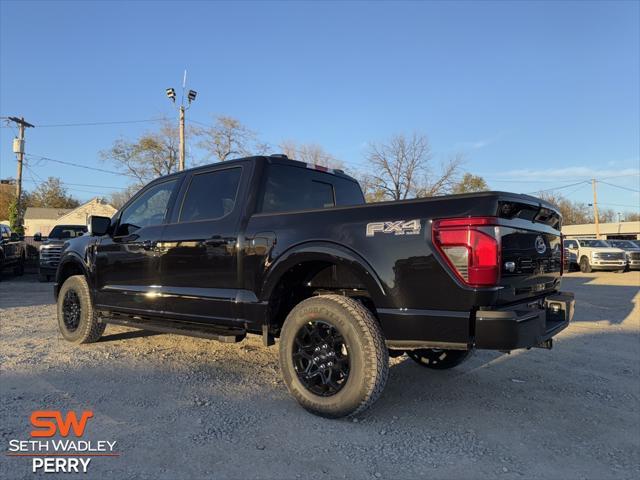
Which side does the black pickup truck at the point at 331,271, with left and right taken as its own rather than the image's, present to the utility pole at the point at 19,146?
front

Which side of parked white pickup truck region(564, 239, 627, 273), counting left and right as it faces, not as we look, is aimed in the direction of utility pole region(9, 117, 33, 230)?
right

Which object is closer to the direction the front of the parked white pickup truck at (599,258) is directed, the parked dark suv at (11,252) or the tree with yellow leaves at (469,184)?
the parked dark suv

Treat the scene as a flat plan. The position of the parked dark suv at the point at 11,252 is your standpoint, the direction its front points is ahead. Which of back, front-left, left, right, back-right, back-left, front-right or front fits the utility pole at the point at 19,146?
back-left

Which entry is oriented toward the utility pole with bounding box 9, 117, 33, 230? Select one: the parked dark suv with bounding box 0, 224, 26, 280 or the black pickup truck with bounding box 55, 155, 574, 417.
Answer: the black pickup truck

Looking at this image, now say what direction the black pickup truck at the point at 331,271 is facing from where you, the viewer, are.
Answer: facing away from the viewer and to the left of the viewer

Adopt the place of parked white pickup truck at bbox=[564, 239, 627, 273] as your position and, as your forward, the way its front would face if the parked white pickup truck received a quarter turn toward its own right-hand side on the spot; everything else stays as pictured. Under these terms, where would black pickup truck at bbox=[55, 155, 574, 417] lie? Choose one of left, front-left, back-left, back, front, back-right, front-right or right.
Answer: front-left

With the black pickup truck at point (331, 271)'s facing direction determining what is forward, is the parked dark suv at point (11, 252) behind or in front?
in front

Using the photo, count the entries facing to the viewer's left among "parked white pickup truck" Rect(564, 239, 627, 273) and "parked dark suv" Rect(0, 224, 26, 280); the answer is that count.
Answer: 0

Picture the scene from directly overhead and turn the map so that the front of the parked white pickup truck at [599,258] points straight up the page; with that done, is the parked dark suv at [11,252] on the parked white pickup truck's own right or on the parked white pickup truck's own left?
on the parked white pickup truck's own right
